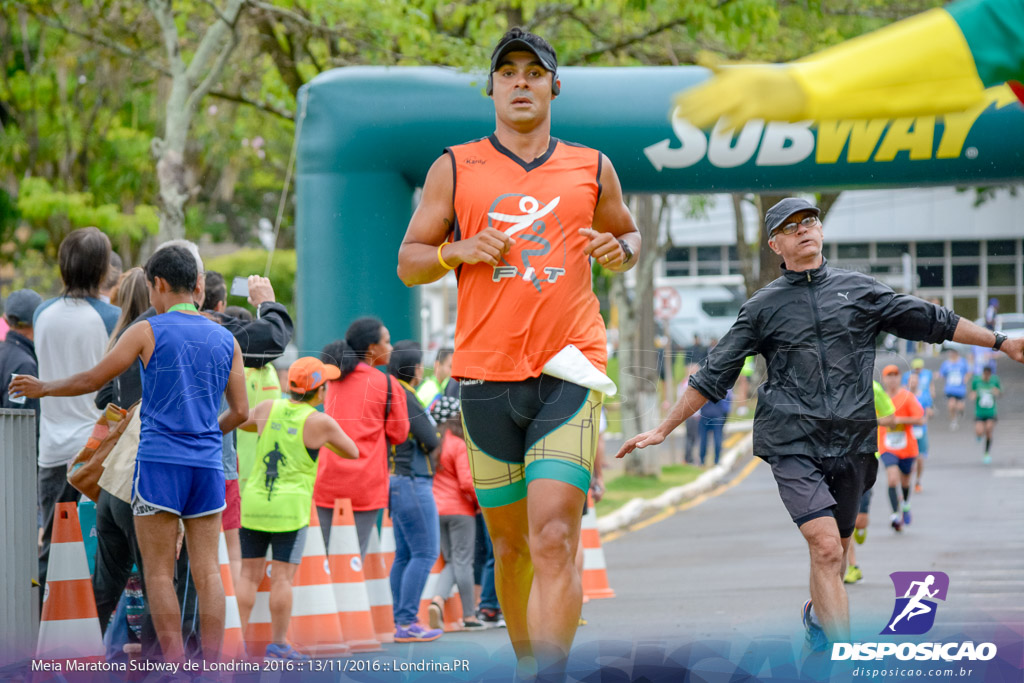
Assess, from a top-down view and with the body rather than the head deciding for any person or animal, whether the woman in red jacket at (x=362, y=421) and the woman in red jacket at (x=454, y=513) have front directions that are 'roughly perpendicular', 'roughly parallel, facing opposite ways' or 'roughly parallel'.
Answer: roughly parallel

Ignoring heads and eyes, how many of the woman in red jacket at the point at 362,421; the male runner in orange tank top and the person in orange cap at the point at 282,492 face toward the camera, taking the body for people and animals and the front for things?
1

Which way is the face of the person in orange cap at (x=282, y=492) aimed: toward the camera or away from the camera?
away from the camera

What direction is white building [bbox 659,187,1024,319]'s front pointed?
toward the camera

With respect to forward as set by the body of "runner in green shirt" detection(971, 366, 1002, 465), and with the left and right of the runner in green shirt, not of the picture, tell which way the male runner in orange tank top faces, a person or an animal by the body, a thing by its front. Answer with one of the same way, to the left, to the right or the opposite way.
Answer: the same way

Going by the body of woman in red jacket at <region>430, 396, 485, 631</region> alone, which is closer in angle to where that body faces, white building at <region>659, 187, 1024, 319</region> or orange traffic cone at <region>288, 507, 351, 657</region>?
the white building

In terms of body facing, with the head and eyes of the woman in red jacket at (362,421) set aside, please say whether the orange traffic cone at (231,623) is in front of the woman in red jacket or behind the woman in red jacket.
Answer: behind

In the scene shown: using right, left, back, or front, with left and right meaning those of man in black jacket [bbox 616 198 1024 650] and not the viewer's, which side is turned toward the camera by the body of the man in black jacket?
front

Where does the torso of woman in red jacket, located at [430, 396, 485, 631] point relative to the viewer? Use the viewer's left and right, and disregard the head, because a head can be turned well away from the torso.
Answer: facing away from the viewer and to the right of the viewer

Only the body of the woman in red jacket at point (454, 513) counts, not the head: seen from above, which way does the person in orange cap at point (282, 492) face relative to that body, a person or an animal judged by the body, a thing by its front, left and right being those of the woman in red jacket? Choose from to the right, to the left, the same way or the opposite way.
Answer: the same way

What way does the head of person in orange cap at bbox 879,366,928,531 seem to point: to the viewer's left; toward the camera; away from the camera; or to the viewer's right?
toward the camera

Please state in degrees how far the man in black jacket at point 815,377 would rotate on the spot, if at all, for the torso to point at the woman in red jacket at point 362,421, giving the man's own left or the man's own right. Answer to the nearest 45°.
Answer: approximately 135° to the man's own right
